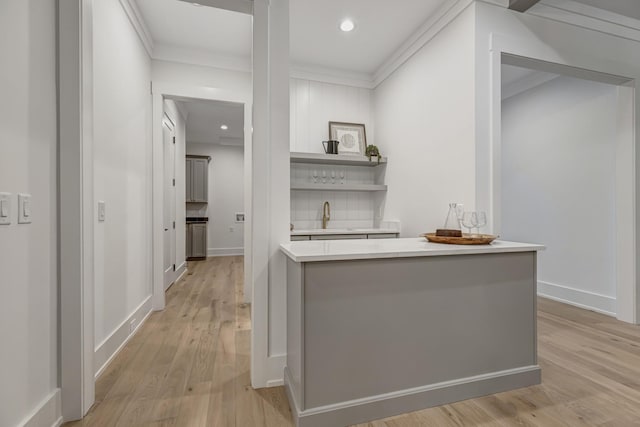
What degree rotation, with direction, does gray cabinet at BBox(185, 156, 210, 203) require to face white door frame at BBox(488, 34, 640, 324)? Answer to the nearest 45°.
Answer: approximately 45° to its left

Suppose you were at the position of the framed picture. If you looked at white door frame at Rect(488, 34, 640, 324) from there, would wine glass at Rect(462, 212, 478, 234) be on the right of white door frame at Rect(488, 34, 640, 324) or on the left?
right

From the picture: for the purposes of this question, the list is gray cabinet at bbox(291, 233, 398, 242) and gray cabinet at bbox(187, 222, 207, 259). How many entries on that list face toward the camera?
2

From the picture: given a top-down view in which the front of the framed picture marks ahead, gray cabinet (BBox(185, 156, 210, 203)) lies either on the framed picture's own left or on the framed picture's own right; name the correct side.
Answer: on the framed picture's own right

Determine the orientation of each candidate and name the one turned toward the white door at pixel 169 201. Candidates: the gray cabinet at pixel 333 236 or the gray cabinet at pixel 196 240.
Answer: the gray cabinet at pixel 196 240

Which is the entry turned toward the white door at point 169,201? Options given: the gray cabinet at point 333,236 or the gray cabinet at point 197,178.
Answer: the gray cabinet at point 197,178

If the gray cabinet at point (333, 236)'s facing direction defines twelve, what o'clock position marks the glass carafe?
The glass carafe is roughly at 11 o'clock from the gray cabinet.

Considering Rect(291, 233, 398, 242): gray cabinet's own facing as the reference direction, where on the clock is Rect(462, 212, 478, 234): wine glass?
The wine glass is roughly at 11 o'clock from the gray cabinet.
